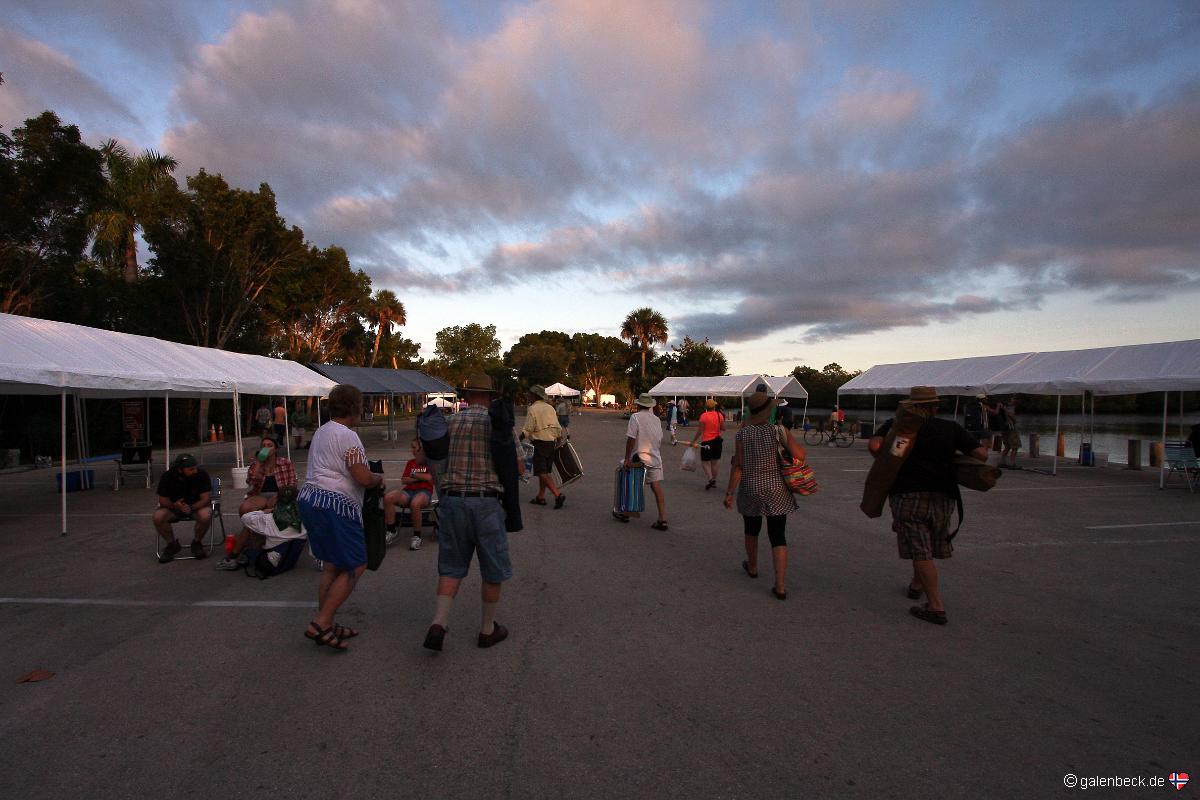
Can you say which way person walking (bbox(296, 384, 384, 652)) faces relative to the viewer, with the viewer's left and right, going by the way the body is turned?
facing away from the viewer and to the right of the viewer

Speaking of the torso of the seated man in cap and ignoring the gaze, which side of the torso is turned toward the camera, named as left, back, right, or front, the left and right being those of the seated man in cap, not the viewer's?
front

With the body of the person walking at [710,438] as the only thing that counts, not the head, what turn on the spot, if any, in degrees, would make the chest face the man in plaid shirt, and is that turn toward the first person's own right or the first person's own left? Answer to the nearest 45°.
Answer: approximately 180°

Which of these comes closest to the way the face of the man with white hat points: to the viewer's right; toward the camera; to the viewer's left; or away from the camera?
away from the camera

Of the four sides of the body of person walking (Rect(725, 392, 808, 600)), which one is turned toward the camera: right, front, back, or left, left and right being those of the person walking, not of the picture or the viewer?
back

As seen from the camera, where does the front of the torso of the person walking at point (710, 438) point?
away from the camera

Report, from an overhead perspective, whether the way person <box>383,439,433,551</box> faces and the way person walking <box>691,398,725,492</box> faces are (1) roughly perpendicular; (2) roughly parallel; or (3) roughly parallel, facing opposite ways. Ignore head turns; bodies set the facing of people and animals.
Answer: roughly parallel, facing opposite ways

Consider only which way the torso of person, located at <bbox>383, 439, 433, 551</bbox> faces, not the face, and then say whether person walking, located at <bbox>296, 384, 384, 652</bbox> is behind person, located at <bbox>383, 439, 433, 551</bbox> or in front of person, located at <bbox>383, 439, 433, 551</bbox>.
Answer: in front

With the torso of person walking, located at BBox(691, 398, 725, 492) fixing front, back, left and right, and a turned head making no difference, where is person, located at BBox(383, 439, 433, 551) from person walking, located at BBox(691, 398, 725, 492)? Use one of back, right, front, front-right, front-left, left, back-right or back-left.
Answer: back-left

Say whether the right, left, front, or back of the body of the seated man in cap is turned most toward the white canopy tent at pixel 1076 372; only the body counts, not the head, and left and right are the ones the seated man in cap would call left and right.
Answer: left

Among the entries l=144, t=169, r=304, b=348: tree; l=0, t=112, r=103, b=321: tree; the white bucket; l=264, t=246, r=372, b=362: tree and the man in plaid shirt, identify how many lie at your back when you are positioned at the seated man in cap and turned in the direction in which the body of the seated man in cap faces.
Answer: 4

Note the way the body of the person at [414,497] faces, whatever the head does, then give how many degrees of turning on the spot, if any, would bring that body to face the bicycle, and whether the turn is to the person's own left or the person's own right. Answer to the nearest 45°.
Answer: approximately 180°

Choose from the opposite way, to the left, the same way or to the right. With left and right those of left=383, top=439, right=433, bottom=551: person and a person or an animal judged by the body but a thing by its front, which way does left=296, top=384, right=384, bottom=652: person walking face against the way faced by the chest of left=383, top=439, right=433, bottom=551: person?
the opposite way

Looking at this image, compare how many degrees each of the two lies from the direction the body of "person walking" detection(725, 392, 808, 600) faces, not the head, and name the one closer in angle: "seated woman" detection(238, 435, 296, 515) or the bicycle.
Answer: the bicycle

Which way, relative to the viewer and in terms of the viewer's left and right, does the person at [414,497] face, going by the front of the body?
facing the viewer and to the left of the viewer

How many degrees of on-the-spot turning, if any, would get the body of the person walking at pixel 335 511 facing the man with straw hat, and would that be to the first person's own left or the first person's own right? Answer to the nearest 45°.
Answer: approximately 45° to the first person's own right
